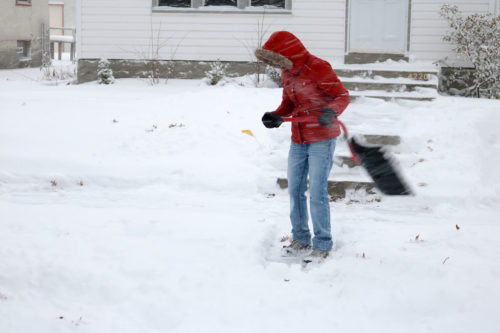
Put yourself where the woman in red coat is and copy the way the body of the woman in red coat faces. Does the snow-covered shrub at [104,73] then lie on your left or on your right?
on your right

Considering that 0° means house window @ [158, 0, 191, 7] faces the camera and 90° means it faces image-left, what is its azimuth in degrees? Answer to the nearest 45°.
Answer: approximately 0°
